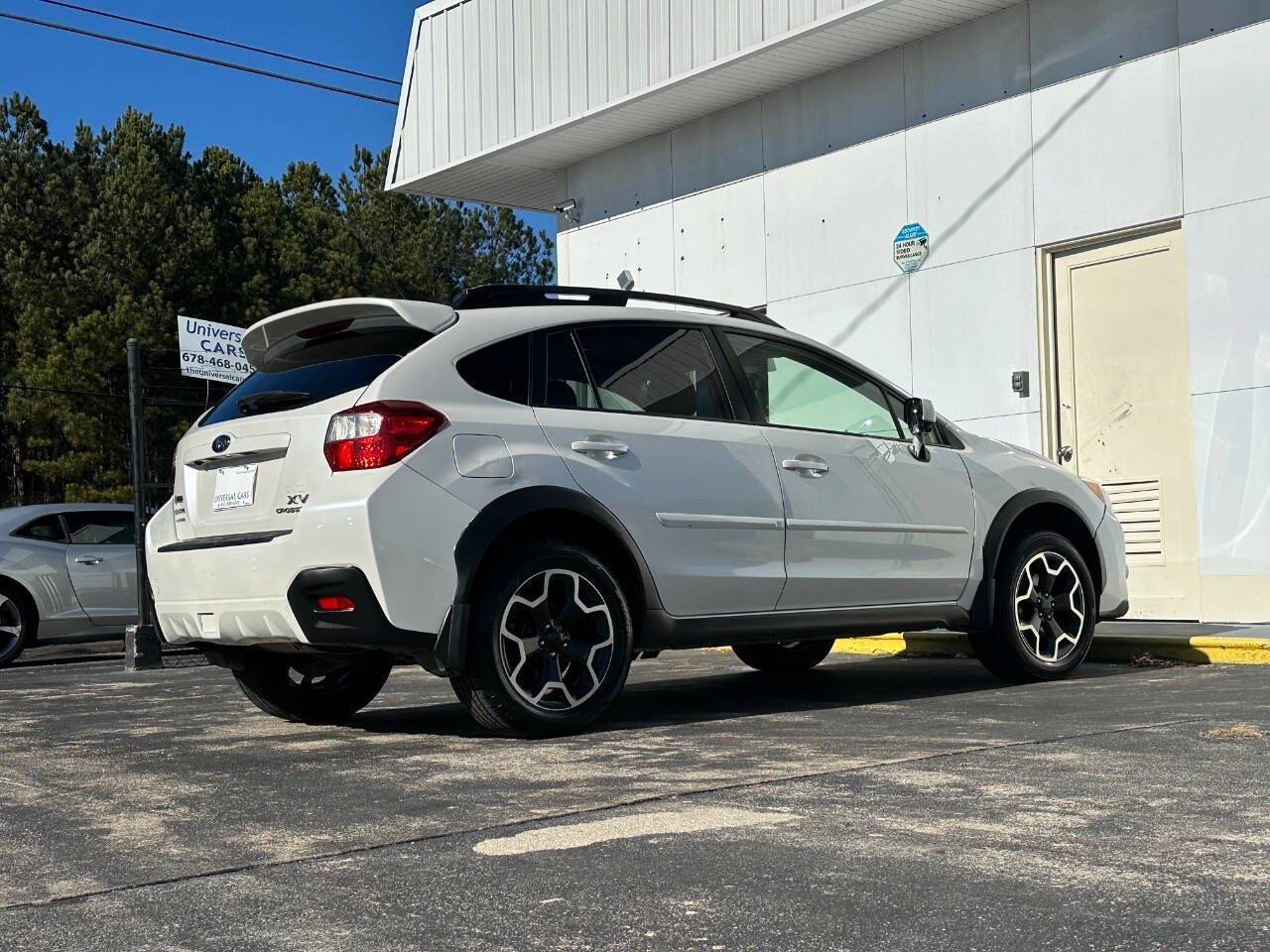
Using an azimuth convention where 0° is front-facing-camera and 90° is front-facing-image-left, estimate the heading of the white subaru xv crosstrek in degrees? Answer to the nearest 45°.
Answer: approximately 225°

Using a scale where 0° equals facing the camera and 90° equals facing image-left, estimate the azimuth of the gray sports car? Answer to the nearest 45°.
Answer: approximately 270°

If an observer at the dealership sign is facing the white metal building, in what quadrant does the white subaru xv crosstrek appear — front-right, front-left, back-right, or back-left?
front-right

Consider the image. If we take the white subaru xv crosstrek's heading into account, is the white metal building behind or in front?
in front

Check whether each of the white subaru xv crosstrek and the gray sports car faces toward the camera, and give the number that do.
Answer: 0
